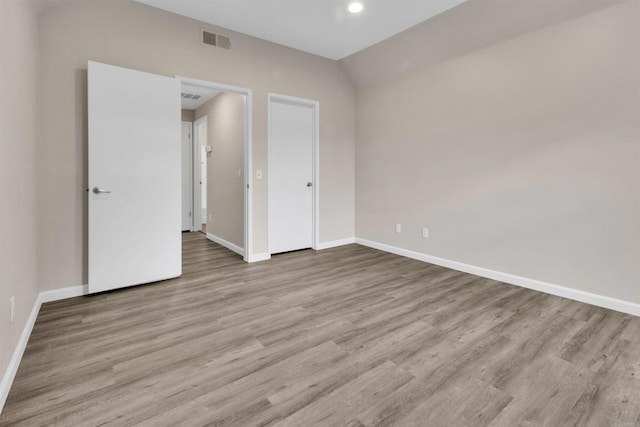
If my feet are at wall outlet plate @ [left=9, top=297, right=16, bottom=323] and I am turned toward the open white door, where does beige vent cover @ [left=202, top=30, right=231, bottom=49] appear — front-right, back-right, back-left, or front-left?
front-right

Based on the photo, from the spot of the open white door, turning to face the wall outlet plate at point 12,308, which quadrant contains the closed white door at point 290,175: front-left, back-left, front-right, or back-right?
back-left

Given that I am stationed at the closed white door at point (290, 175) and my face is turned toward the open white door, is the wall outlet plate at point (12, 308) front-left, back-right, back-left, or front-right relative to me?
front-left

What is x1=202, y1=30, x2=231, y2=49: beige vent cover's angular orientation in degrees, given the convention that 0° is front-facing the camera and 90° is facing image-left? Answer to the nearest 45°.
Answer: approximately 315°
